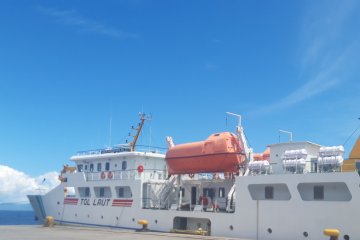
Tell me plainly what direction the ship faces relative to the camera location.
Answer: facing away from the viewer and to the left of the viewer
